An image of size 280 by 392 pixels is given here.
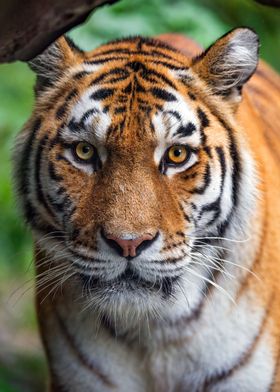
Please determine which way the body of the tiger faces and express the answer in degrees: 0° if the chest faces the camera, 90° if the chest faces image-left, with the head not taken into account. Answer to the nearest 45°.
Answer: approximately 0°
